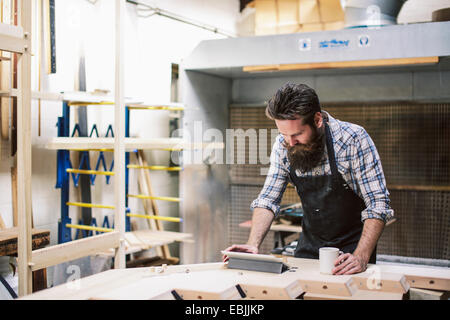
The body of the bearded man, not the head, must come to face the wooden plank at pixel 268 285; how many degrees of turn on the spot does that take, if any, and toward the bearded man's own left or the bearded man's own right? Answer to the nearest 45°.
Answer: approximately 45° to the bearded man's own left

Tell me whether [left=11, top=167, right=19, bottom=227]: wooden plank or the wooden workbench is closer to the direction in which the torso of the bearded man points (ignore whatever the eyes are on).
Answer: the wooden workbench

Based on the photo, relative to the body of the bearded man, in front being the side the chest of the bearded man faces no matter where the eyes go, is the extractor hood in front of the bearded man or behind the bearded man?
behind

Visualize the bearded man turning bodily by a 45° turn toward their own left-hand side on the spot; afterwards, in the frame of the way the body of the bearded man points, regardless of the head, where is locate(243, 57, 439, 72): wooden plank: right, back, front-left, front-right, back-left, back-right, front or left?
back

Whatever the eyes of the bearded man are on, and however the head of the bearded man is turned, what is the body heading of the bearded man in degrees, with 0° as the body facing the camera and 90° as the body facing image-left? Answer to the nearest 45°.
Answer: approximately 45°

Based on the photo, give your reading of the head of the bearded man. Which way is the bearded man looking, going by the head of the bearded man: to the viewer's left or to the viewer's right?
to the viewer's left

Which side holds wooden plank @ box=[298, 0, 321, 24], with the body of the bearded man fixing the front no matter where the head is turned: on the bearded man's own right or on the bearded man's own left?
on the bearded man's own right
